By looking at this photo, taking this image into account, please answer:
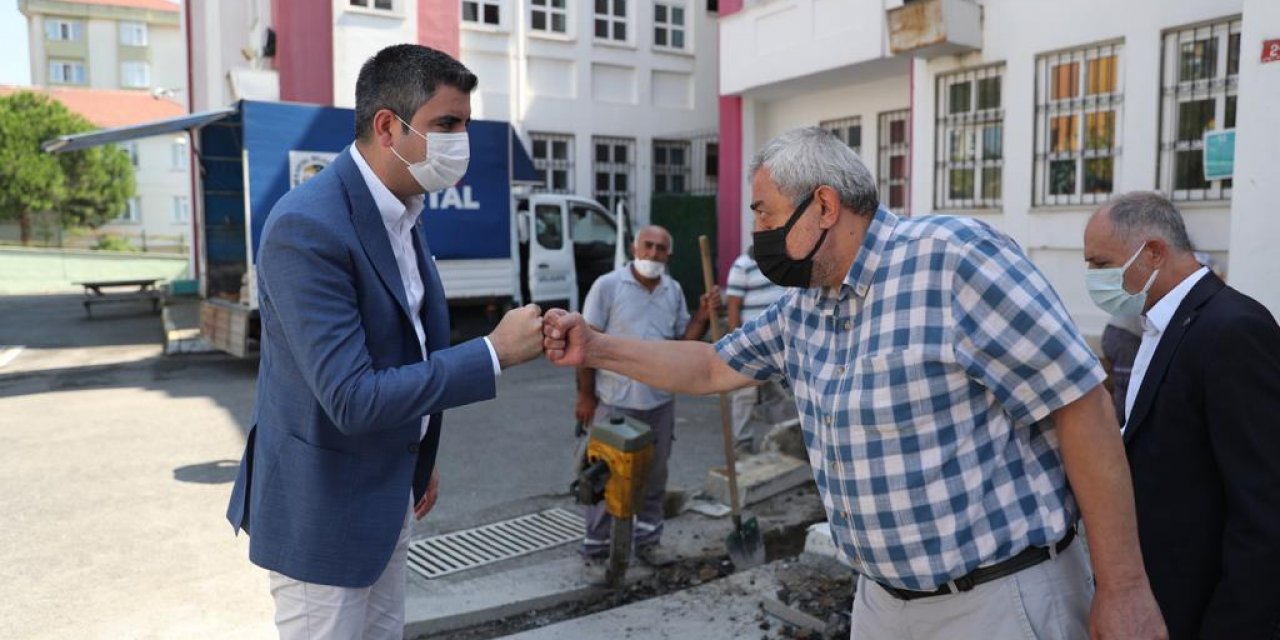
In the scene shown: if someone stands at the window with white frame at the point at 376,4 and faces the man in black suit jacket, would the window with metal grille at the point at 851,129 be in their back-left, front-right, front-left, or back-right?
front-left

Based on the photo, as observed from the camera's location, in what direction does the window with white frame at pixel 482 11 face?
facing the viewer

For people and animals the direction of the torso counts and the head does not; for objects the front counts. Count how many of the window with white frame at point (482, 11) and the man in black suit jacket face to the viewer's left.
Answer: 1

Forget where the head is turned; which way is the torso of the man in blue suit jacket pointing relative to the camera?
to the viewer's right

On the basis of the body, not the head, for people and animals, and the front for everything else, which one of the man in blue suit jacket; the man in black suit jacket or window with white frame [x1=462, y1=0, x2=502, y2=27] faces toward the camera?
the window with white frame

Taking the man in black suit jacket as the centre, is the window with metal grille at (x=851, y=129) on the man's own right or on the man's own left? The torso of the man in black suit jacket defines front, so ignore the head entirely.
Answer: on the man's own right

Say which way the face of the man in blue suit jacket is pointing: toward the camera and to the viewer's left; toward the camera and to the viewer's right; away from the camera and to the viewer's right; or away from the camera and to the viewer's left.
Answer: toward the camera and to the viewer's right

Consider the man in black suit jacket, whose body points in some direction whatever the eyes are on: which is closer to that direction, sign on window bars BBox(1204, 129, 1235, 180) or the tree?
the tree

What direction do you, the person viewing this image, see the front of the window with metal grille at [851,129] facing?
facing the viewer and to the left of the viewer

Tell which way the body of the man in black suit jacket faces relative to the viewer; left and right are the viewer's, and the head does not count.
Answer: facing to the left of the viewer

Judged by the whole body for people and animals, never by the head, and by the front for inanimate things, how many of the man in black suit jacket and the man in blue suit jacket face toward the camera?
0

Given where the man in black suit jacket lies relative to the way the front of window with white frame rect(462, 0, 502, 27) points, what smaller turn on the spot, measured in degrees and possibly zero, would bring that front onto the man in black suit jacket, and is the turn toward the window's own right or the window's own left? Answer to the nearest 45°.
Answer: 0° — it already faces them

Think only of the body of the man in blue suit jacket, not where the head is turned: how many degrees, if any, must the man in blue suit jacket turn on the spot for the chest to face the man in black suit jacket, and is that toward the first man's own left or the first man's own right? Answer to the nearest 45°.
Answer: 0° — they already face them

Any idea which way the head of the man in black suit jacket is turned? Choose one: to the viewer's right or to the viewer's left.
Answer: to the viewer's left

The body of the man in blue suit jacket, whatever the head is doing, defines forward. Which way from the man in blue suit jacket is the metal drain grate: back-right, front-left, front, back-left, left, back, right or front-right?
left

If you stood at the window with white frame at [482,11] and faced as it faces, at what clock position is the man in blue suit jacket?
The man in blue suit jacket is roughly at 12 o'clock from the window with white frame.
